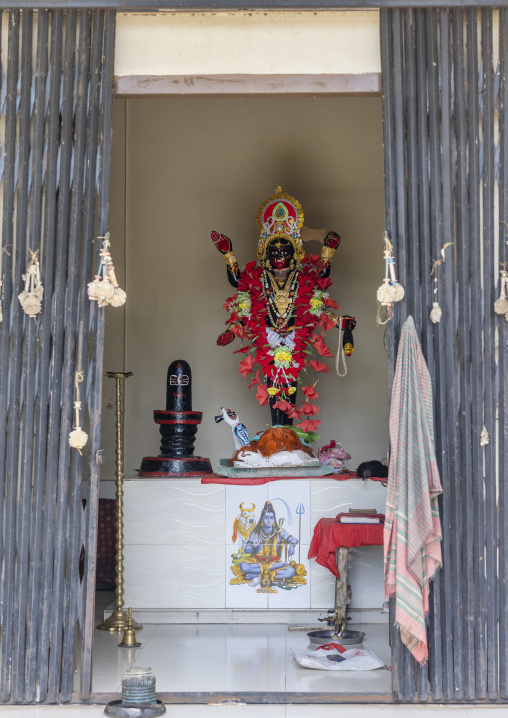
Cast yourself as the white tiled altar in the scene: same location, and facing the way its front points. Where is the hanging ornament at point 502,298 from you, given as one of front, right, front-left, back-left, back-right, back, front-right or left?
front-left

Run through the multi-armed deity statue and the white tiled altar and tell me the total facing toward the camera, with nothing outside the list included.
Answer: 2

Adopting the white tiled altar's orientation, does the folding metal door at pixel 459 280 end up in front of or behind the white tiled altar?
in front

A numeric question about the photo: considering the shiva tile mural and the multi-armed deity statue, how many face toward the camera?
2

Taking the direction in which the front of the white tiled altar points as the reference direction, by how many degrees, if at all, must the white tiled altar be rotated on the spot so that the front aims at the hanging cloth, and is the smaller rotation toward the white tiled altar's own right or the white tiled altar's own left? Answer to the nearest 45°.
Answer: approximately 45° to the white tiled altar's own left

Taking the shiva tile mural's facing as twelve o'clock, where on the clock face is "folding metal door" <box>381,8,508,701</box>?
The folding metal door is roughly at 11 o'clock from the shiva tile mural.

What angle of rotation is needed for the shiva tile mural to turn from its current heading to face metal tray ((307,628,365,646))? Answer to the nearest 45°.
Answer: approximately 45° to its left

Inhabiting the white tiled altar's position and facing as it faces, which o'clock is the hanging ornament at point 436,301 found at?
The hanging ornament is roughly at 11 o'clock from the white tiled altar.

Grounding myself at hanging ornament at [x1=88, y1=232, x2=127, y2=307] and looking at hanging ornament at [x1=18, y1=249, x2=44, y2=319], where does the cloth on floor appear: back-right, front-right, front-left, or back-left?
back-right

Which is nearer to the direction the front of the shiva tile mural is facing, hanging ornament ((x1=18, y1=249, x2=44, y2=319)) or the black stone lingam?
the hanging ornament

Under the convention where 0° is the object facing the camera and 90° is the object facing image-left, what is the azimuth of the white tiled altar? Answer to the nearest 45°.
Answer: approximately 0°

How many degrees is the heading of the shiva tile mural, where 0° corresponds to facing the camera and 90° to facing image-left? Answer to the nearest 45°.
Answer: approximately 0°
